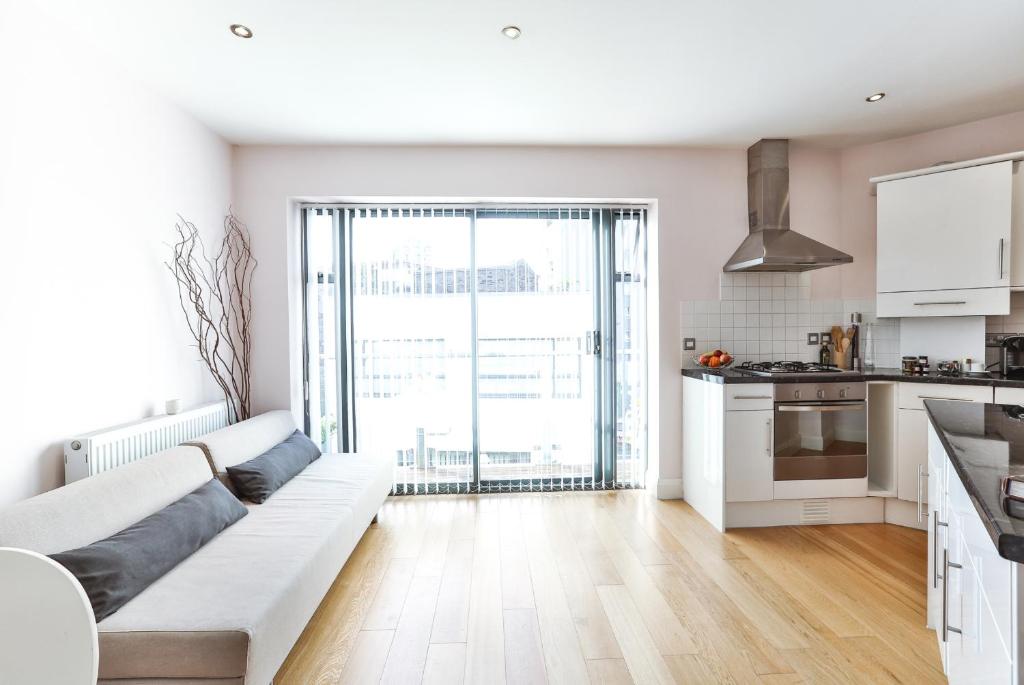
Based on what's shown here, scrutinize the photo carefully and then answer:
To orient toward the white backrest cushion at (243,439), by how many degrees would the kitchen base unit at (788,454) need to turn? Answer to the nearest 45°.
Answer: approximately 45° to its right

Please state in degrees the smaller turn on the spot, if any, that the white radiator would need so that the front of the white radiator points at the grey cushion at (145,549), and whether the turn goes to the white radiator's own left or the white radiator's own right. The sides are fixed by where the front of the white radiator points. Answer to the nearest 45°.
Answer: approximately 45° to the white radiator's own right

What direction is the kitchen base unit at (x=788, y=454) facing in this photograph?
toward the camera

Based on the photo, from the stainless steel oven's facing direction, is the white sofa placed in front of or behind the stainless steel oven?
in front

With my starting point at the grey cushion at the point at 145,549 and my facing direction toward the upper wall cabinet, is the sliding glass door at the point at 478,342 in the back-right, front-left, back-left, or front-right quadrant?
front-left

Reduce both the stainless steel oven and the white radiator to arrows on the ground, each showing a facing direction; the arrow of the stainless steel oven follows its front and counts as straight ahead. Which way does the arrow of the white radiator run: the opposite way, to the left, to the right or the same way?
to the left

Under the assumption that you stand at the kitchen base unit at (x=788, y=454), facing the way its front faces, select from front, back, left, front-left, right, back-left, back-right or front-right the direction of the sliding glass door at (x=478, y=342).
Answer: right

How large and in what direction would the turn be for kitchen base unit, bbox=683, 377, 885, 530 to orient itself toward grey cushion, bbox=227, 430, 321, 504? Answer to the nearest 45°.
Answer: approximately 45° to its right

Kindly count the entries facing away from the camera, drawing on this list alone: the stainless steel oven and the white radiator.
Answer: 0

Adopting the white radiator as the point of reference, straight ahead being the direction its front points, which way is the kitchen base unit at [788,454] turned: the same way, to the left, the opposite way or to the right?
to the right

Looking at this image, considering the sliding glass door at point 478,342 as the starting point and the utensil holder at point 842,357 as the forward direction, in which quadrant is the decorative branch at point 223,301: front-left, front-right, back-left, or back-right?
back-right

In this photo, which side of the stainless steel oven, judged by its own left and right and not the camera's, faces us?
front

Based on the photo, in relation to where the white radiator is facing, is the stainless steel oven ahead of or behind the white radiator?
ahead

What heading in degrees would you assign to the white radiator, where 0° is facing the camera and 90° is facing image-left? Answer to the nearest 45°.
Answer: approximately 315°

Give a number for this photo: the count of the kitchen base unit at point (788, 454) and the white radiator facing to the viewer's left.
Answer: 0

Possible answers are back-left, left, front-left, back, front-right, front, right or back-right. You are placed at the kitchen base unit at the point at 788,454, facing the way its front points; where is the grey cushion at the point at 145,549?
front-right

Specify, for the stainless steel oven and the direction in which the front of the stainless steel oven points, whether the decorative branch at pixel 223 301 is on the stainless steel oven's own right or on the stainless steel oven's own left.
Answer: on the stainless steel oven's own right

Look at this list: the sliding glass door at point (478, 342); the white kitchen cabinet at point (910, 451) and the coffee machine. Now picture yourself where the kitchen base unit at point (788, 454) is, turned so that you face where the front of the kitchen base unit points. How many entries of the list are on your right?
1

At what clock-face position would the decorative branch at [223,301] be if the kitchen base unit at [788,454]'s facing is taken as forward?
The decorative branch is roughly at 2 o'clock from the kitchen base unit.
